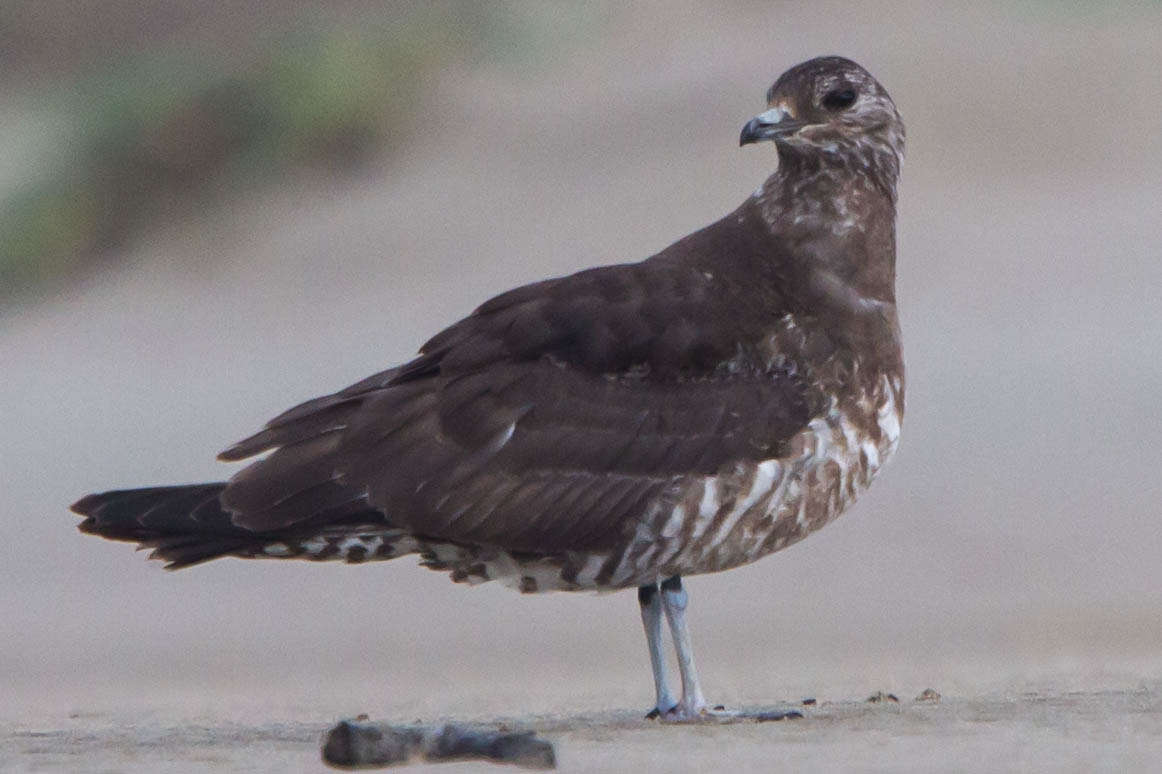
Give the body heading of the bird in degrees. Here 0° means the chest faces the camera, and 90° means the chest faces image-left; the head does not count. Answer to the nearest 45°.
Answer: approximately 270°
